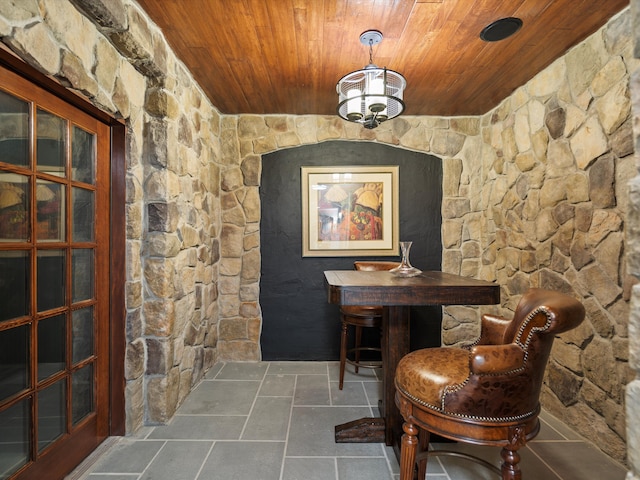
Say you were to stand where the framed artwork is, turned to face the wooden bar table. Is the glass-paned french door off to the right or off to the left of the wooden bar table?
right

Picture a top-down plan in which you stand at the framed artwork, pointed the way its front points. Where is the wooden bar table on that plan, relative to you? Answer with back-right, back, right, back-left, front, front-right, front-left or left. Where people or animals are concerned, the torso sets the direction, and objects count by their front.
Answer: front

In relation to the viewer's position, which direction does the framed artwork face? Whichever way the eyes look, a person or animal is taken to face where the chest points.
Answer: facing the viewer

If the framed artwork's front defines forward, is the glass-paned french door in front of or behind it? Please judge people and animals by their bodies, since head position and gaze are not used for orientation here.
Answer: in front

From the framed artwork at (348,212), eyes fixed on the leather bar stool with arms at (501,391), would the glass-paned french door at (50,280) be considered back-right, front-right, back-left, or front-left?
front-right

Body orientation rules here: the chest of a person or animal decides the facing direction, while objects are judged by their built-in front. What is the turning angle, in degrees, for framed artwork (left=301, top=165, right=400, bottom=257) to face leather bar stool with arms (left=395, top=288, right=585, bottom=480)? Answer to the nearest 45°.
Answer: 0° — it already faces it

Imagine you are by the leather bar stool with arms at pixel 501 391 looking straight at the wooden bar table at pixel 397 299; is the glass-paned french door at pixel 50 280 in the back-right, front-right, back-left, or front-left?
front-left

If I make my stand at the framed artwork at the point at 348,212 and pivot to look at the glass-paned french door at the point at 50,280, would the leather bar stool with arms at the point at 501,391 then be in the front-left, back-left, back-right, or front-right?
front-left
